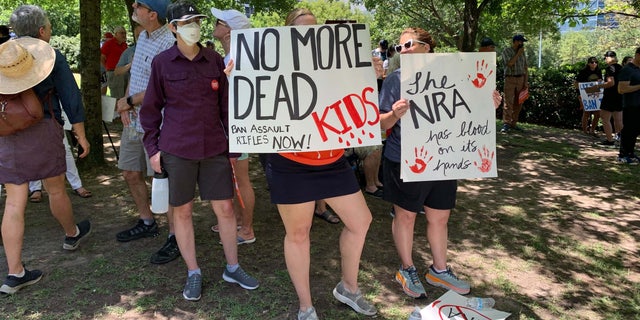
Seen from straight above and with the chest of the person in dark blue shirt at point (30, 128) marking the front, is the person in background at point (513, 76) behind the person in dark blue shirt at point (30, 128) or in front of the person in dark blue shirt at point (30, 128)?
in front

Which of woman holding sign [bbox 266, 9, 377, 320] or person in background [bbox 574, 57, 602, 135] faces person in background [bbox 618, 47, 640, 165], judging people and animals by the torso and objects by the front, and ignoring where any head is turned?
person in background [bbox 574, 57, 602, 135]

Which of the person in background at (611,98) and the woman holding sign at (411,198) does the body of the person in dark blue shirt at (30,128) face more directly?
the person in background

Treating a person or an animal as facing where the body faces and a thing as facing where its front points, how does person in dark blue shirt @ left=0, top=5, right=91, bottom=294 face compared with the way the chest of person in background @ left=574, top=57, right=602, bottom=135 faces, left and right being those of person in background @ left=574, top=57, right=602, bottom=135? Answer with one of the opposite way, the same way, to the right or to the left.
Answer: the opposite way

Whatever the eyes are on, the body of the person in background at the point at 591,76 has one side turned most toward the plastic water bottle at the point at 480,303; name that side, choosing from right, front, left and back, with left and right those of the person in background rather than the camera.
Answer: front

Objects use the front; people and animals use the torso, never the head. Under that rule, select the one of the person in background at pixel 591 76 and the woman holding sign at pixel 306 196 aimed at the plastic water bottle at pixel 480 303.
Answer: the person in background

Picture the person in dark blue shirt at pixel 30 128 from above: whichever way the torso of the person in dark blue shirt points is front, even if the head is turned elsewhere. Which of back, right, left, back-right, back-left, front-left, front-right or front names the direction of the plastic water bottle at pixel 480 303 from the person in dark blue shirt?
right

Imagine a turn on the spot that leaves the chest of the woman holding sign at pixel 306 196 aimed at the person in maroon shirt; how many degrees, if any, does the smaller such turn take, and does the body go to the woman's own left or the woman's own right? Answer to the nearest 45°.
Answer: approximately 135° to the woman's own right

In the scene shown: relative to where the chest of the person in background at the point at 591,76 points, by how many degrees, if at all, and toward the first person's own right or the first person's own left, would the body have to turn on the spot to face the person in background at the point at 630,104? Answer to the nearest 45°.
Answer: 0° — they already face them

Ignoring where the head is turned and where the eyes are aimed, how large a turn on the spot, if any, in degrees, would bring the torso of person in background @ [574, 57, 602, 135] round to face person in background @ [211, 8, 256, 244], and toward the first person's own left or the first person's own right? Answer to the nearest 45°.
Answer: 0° — they already face them

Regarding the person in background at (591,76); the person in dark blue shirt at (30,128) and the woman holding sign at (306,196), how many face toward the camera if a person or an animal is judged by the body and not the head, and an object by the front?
2

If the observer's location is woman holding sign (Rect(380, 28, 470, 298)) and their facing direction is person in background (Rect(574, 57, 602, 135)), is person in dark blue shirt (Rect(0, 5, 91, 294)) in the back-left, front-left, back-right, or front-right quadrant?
back-left

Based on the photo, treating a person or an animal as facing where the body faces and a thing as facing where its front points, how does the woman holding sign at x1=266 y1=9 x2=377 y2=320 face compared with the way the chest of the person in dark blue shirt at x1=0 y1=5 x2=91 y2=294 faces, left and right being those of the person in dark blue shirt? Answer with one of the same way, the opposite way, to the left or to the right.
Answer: the opposite way

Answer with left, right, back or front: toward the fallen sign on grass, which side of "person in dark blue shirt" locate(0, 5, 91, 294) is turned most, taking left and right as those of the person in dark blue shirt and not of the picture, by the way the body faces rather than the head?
right
